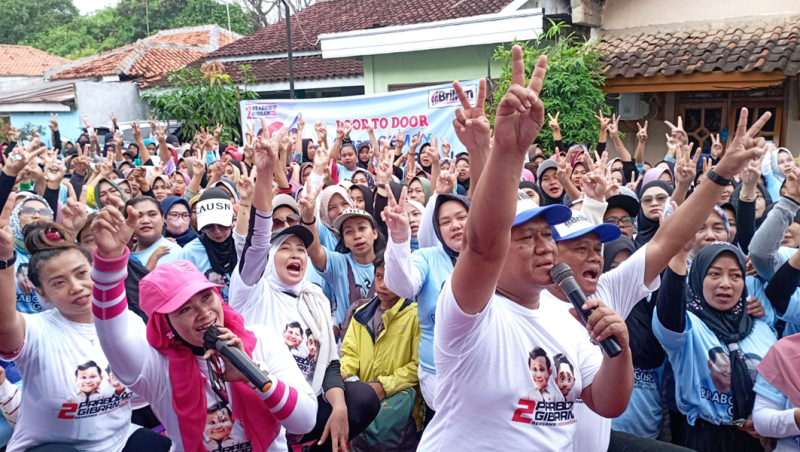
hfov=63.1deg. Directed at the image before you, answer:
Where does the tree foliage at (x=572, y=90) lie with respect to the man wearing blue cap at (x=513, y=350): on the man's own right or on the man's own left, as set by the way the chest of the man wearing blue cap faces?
on the man's own left

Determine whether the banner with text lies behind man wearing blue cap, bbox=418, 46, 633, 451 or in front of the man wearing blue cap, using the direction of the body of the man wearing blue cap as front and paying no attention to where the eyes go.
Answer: behind

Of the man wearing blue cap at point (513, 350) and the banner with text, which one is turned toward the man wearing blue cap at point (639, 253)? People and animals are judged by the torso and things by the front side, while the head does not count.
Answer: the banner with text

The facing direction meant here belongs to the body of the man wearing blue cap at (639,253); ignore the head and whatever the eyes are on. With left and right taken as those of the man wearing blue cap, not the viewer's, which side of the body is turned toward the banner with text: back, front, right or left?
back

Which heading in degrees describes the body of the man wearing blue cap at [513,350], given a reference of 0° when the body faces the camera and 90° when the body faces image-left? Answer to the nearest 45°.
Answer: approximately 315°

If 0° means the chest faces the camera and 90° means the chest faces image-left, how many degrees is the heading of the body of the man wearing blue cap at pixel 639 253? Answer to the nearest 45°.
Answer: approximately 315°

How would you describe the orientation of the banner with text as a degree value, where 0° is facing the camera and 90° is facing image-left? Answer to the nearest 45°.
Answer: approximately 0°

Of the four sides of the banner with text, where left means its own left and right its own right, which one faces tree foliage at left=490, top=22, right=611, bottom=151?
left

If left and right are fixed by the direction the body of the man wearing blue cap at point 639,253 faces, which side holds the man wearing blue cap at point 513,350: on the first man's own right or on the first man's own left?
on the first man's own right

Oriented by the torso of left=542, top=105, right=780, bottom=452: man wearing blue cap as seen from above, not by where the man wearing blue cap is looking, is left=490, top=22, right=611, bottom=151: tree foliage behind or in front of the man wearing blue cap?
behind

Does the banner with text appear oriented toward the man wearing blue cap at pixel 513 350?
yes

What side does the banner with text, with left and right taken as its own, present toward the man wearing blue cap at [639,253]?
front
